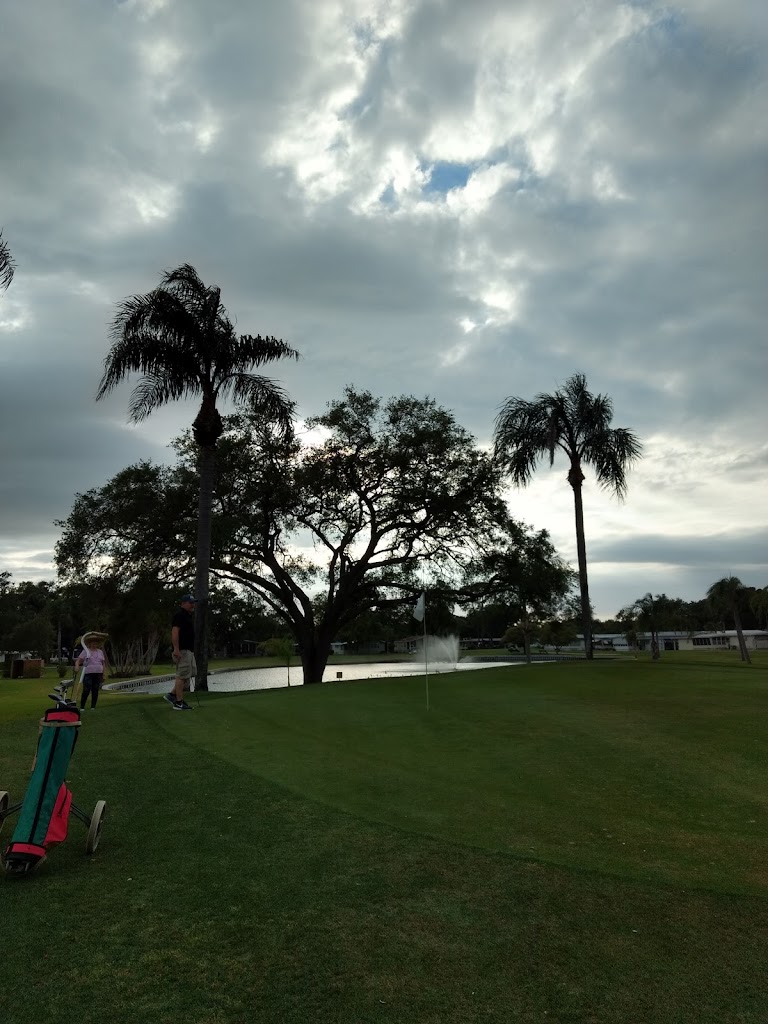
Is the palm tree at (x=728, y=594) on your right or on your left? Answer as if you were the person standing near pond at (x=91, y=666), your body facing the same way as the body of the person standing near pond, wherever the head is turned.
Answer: on your left

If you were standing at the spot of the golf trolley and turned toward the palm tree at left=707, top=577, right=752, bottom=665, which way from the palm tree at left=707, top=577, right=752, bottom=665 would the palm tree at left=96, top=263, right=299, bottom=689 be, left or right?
left

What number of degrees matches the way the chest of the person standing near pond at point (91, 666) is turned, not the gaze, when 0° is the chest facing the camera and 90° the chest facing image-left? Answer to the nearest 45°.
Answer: approximately 0°

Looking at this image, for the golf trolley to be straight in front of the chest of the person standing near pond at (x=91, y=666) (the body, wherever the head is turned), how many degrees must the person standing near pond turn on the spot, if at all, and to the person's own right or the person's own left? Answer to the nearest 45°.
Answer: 0° — they already face it
